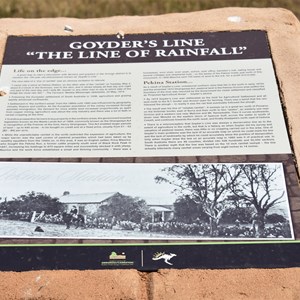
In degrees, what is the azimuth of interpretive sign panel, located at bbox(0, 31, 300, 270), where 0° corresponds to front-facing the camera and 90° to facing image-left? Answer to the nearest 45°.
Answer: approximately 0°
